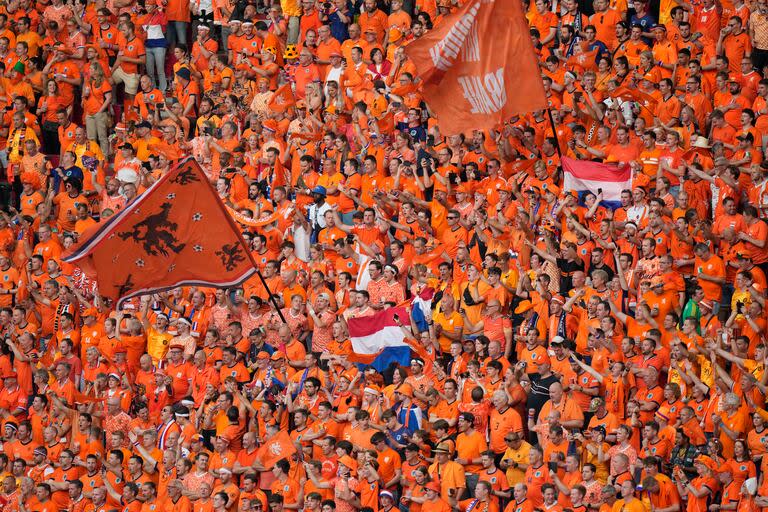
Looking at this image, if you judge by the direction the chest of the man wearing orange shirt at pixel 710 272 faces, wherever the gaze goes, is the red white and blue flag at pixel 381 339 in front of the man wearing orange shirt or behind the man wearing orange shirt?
in front

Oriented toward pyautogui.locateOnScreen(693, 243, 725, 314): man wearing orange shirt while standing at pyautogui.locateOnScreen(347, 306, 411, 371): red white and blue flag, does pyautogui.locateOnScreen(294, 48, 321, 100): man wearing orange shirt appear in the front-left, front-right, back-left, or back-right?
back-left

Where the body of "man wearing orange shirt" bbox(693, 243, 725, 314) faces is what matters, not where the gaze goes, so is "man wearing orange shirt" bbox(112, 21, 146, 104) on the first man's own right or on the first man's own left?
on the first man's own right

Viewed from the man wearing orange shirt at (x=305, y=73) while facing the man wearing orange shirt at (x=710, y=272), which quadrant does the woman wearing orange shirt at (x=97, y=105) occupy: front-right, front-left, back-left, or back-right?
back-right

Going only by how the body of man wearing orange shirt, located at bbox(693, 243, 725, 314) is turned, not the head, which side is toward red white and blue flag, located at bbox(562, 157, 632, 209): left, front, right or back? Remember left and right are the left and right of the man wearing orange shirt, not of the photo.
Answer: right

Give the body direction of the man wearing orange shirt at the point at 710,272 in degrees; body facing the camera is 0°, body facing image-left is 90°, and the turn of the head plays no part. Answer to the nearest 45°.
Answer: approximately 45°
